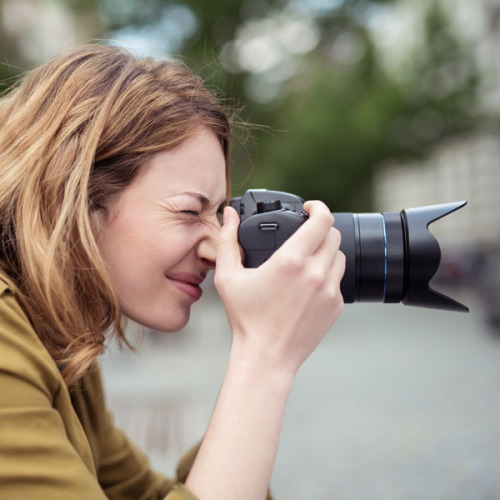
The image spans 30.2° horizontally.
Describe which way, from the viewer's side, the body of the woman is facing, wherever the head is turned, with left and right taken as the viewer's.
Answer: facing to the right of the viewer

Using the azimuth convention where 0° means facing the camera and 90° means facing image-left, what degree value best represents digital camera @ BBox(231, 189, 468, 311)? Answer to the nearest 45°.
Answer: approximately 270°

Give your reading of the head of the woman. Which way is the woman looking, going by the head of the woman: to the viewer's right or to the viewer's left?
to the viewer's right
